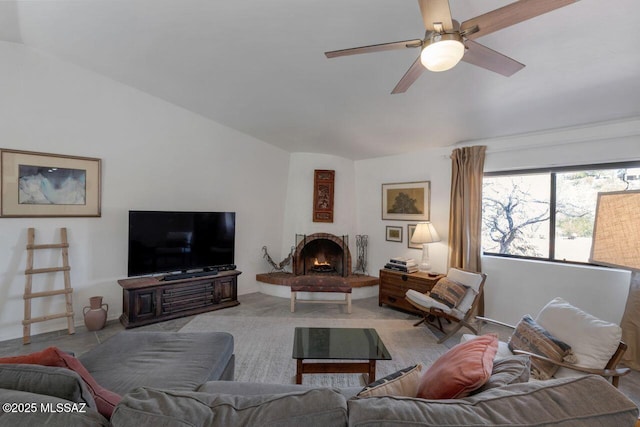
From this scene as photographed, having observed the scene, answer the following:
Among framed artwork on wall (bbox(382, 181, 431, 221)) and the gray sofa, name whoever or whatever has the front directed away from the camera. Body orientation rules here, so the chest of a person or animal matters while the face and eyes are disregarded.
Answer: the gray sofa

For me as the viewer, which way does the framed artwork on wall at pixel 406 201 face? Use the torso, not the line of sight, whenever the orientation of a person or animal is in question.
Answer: facing the viewer and to the left of the viewer

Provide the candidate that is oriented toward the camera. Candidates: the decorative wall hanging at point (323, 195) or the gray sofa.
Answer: the decorative wall hanging

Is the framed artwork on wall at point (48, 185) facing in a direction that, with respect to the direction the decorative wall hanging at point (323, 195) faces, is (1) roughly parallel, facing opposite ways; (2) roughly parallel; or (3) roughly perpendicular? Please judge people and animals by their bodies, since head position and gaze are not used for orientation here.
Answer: roughly perpendicular

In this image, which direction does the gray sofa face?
away from the camera

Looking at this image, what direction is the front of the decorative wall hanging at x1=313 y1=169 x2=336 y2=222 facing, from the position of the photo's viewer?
facing the viewer

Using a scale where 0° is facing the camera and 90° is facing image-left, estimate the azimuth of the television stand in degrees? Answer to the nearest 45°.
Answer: approximately 315°

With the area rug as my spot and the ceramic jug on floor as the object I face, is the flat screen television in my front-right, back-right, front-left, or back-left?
front-right
